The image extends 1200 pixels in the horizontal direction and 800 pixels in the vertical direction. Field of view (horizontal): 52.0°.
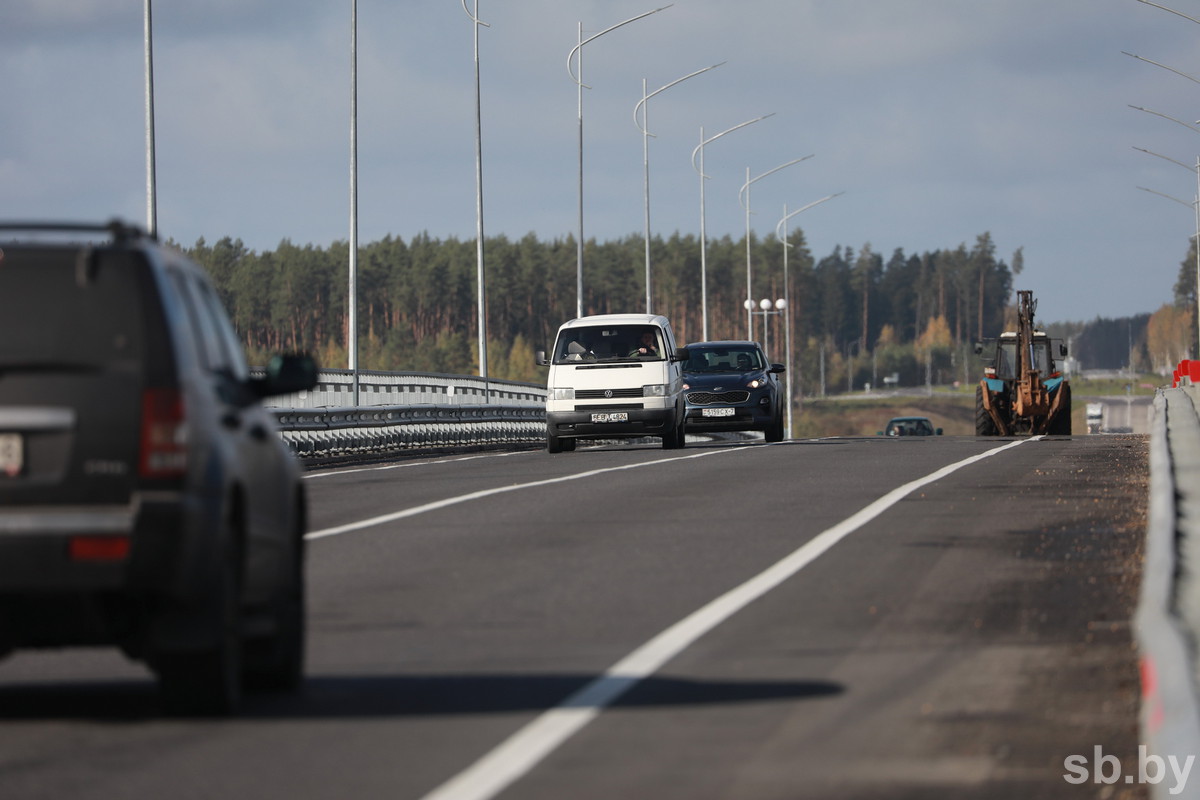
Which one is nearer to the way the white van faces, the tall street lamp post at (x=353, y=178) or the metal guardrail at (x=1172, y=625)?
the metal guardrail

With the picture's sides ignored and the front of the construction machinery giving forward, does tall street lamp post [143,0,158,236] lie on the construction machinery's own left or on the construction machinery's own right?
on the construction machinery's own left

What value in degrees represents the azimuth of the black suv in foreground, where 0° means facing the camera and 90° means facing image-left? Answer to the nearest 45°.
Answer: approximately 180°

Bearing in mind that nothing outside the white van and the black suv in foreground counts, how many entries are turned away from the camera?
1

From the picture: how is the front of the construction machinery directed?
away from the camera

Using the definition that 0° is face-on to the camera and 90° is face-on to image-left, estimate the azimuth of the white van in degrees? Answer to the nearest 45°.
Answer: approximately 0°

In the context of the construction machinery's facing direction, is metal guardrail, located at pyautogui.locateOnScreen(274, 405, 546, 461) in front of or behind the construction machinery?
behind

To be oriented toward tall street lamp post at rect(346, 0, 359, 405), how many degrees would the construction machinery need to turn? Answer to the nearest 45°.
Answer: approximately 90° to its left

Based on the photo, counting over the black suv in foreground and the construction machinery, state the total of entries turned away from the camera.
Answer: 2

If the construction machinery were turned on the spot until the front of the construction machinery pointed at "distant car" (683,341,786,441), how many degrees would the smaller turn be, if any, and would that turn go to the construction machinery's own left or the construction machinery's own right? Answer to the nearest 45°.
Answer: approximately 135° to the construction machinery's own left

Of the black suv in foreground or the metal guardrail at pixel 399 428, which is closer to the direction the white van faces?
the black suv in foreground
